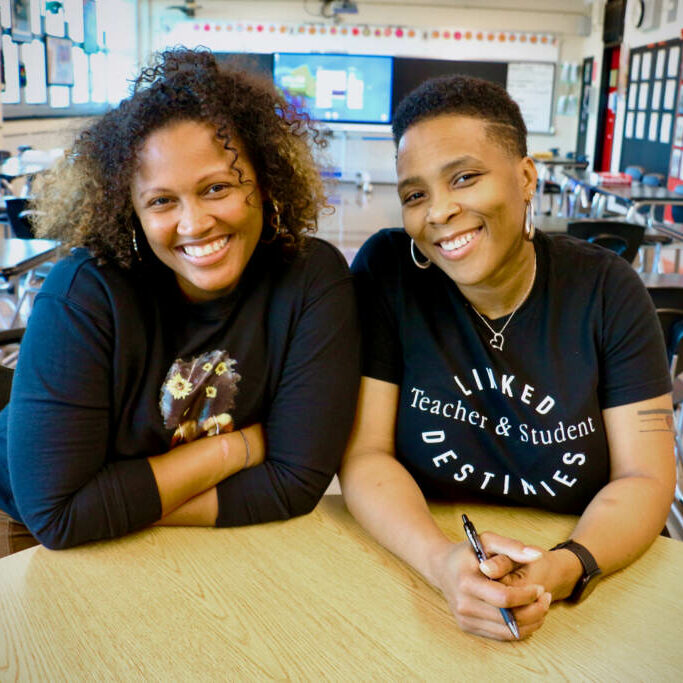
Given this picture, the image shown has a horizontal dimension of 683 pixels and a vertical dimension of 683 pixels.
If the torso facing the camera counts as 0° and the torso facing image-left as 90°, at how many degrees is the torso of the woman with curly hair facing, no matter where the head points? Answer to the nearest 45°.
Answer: approximately 0°

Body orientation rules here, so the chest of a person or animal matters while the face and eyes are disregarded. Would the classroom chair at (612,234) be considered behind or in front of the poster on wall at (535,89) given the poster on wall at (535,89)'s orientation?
in front

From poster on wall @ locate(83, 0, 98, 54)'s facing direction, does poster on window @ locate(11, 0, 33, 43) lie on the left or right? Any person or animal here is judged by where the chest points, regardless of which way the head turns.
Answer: on its right

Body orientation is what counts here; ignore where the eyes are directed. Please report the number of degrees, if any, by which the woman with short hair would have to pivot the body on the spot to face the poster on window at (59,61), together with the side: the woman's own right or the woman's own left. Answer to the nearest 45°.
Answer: approximately 135° to the woman's own right

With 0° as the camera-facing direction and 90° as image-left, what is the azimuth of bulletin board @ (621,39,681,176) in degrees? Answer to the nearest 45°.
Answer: approximately 45°

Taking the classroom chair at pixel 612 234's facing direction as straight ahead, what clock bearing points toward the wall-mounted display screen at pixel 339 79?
The wall-mounted display screen is roughly at 11 o'clock from the classroom chair.

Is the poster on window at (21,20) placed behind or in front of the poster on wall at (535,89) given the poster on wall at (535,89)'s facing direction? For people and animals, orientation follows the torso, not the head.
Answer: in front

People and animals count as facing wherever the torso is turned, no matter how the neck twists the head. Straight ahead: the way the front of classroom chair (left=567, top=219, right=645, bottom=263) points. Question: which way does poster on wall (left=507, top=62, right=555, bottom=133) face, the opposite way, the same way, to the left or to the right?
the opposite way

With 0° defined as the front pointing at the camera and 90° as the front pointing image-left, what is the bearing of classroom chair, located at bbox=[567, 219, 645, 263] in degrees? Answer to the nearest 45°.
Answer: approximately 180°

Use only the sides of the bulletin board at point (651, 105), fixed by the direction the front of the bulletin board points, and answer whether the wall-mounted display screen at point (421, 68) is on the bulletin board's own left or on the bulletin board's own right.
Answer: on the bulletin board's own right

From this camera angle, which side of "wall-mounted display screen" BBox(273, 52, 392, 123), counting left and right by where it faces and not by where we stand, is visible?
front

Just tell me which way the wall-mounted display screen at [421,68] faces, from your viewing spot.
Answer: facing the viewer

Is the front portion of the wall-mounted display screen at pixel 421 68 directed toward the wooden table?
yes
